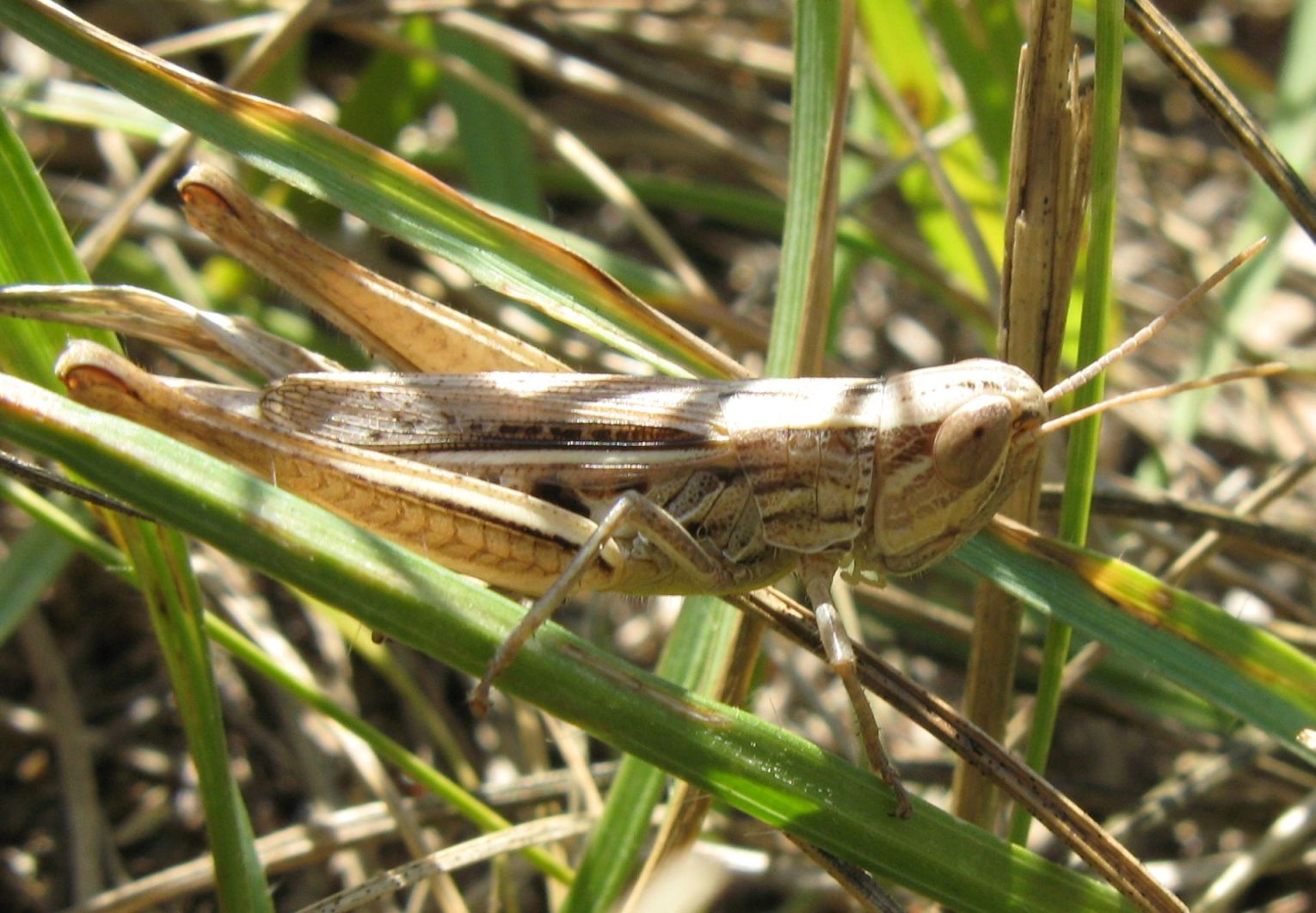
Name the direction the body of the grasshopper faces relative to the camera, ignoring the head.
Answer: to the viewer's right
